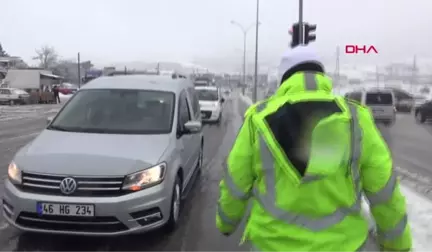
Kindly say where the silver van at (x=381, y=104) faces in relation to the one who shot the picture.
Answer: facing away from the viewer and to the left of the viewer

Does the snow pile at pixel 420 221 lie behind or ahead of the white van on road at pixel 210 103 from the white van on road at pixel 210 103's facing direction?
ahead

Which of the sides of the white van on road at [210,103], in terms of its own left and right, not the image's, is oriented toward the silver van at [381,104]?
left

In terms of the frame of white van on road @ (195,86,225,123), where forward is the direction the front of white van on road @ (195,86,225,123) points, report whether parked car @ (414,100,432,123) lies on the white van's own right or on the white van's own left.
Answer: on the white van's own left

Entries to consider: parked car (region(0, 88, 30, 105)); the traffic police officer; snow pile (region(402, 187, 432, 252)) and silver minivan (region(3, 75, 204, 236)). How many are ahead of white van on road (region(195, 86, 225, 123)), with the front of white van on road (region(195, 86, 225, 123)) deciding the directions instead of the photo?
3

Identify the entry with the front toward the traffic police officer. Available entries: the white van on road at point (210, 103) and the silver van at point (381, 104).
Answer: the white van on road at point (210, 103)

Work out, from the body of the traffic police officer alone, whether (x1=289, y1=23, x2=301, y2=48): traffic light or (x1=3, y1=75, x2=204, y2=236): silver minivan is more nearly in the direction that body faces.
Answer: the traffic light

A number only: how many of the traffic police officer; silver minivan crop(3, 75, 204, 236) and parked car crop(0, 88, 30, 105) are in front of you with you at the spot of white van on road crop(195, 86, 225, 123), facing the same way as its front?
2

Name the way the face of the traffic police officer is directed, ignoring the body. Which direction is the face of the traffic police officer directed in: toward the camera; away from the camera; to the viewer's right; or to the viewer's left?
away from the camera

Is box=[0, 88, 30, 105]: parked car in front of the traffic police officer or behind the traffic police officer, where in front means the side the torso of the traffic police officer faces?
in front

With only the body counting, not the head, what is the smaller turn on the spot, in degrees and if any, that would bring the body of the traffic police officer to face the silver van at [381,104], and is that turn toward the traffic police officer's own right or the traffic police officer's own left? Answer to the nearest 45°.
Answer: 0° — they already face it

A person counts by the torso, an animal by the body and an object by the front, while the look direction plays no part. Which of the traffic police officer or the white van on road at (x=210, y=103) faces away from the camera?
the traffic police officer

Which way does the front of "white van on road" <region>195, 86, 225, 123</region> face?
toward the camera

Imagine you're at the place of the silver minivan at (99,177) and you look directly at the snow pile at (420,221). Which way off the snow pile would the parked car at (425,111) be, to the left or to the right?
left

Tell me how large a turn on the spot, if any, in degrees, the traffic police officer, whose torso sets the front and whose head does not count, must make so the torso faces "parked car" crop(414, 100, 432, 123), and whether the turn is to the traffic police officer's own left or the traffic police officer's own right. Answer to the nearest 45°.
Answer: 0° — they already face it

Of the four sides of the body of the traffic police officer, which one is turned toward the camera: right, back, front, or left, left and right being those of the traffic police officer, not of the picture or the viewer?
back

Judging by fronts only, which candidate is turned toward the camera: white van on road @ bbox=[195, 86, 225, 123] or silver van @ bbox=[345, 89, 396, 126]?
white van on road @ bbox=[195, 86, 225, 123]

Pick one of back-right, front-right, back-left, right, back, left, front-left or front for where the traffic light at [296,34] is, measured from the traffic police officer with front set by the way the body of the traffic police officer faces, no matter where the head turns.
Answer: front

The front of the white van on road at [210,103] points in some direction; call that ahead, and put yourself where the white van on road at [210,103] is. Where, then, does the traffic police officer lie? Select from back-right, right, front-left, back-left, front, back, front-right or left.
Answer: front
